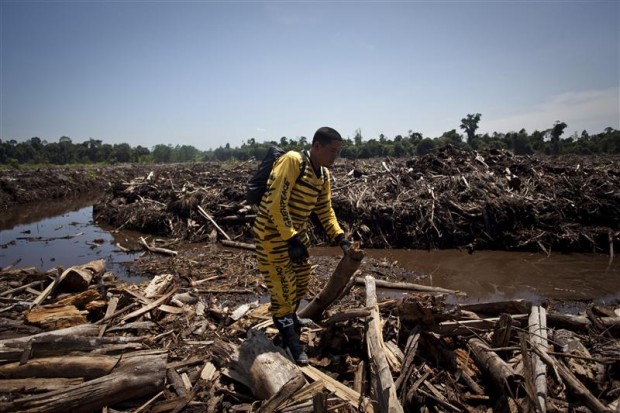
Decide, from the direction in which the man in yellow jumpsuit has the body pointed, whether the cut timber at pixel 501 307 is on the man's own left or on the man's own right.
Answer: on the man's own left

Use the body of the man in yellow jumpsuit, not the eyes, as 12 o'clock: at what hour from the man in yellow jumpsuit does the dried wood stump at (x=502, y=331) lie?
The dried wood stump is roughly at 11 o'clock from the man in yellow jumpsuit.

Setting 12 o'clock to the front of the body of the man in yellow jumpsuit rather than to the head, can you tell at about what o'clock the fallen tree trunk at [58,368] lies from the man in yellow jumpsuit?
The fallen tree trunk is roughly at 4 o'clock from the man in yellow jumpsuit.

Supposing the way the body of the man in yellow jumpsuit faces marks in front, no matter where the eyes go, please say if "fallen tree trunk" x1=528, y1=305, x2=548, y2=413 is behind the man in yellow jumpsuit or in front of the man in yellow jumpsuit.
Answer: in front

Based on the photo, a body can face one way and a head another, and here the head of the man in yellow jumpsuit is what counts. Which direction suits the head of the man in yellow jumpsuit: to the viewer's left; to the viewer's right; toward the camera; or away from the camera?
to the viewer's right

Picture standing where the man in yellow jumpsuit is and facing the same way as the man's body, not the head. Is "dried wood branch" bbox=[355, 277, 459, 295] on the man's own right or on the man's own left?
on the man's own left

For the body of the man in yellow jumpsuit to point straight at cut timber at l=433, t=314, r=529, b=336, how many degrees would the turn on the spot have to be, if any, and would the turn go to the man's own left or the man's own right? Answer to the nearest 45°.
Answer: approximately 45° to the man's own left

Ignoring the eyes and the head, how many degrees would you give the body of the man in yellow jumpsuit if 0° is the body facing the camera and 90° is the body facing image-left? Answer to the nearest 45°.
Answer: approximately 315°

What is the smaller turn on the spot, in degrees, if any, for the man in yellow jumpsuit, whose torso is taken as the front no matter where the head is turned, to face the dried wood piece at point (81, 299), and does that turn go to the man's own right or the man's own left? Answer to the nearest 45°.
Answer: approximately 180°

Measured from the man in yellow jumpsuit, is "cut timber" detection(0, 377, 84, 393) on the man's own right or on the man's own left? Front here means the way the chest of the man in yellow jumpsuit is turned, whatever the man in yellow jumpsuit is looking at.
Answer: on the man's own right
